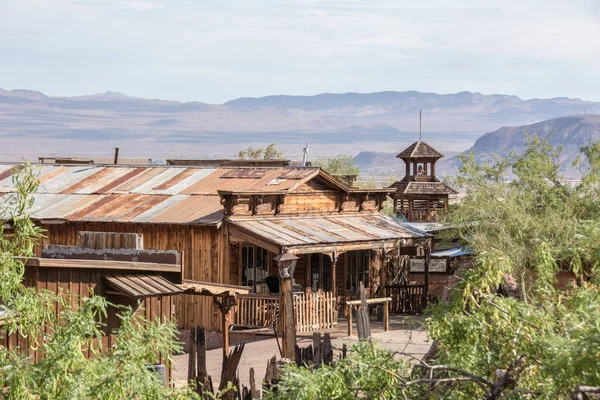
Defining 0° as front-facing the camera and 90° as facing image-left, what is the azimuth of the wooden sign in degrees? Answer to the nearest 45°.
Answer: approximately 0°

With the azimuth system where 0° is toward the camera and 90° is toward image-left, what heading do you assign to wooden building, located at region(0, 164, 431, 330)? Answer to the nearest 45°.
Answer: approximately 315°

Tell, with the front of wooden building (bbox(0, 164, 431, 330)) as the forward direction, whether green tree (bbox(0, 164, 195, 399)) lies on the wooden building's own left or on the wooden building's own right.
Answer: on the wooden building's own right

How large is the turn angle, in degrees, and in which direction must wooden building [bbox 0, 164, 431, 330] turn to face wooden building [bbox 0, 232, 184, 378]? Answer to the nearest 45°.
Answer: approximately 45° to its right

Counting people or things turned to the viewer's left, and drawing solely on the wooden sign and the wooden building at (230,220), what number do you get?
0

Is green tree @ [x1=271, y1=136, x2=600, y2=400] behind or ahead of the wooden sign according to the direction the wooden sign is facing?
ahead

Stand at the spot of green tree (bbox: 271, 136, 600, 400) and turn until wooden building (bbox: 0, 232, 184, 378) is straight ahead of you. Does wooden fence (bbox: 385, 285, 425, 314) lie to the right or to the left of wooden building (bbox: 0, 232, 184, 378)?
right

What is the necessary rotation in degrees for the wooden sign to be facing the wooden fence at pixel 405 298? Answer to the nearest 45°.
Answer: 0° — it already faces it
